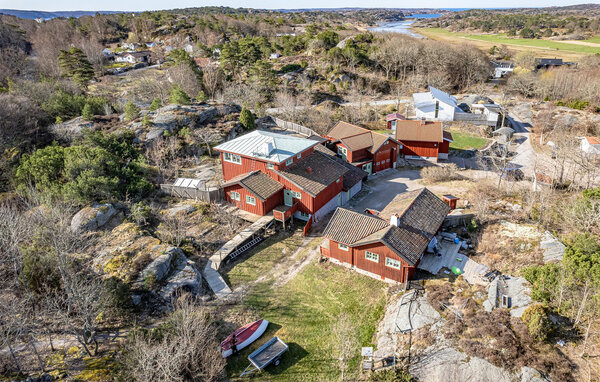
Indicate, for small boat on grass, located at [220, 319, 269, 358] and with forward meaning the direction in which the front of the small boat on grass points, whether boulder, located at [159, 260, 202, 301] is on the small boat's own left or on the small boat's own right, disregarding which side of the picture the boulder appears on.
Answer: on the small boat's own left

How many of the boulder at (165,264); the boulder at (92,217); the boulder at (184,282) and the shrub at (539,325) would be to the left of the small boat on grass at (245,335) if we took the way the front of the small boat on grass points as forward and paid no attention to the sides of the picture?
3

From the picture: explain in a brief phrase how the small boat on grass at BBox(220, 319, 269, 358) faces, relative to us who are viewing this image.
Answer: facing away from the viewer and to the right of the viewer

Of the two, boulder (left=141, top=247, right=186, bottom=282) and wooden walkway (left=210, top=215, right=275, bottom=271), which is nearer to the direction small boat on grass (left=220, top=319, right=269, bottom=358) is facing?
the wooden walkway

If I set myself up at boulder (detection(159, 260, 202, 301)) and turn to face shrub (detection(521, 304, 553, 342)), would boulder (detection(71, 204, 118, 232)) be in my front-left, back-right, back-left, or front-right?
back-left

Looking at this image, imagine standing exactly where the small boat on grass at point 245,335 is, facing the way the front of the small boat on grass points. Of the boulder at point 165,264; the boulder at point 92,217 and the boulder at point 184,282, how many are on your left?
3

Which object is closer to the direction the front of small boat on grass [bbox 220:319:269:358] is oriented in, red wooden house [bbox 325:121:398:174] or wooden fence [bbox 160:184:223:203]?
the red wooden house

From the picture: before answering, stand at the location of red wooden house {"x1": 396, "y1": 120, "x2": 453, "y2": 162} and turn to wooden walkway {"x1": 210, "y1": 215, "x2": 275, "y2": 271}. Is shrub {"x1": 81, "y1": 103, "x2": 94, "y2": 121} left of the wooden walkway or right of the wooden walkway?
right

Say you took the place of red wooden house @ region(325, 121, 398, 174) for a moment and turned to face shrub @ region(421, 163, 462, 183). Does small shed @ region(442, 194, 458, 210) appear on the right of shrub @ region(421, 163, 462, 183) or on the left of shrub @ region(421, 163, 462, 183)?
right

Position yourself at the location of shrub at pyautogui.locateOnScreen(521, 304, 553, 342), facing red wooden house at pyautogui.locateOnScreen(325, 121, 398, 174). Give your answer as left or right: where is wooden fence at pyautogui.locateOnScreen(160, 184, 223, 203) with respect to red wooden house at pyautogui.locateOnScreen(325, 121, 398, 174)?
left

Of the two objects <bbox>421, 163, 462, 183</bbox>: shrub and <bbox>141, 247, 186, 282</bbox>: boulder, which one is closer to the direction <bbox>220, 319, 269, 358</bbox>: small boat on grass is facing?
the shrub
